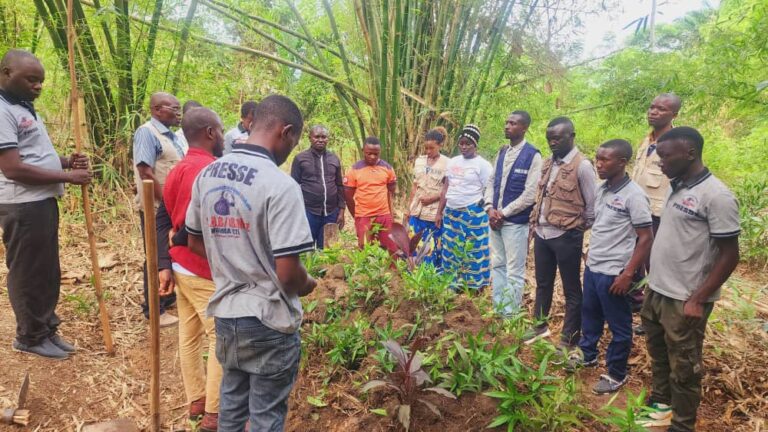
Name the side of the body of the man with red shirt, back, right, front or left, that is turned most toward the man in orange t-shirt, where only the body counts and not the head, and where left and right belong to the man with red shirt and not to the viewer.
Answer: front

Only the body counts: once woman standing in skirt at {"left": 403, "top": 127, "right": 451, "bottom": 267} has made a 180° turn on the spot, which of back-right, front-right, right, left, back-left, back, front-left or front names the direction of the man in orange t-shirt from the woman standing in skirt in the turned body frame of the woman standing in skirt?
left

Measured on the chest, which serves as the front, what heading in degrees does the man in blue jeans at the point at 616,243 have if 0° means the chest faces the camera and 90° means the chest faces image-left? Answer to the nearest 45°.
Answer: approximately 45°

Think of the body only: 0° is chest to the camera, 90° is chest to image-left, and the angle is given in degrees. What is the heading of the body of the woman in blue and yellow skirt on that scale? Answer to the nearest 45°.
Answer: approximately 45°

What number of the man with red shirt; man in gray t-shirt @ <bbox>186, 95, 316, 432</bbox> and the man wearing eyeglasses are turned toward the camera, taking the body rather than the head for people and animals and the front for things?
0

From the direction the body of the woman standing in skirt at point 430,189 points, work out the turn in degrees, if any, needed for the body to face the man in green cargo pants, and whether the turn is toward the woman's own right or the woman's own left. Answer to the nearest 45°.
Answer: approximately 45° to the woman's own left

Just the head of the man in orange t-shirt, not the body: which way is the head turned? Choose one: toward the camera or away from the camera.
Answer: toward the camera

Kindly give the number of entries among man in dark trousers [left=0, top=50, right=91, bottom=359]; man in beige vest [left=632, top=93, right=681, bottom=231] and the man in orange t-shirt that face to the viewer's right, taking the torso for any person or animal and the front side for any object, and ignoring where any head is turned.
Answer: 1

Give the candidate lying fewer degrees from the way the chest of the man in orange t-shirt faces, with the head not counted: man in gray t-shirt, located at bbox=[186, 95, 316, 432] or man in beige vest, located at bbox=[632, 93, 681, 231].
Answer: the man in gray t-shirt

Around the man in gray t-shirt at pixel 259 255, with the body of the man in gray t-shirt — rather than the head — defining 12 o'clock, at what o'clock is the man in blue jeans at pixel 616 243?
The man in blue jeans is roughly at 1 o'clock from the man in gray t-shirt.

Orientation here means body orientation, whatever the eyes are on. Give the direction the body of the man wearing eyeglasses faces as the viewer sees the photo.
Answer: to the viewer's right

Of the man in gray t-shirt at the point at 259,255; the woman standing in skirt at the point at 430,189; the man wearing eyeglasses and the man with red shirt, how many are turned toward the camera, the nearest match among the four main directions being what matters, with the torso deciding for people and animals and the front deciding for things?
1

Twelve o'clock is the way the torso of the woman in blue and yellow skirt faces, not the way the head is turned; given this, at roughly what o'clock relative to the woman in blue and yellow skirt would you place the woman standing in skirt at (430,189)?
The woman standing in skirt is roughly at 3 o'clock from the woman in blue and yellow skirt.

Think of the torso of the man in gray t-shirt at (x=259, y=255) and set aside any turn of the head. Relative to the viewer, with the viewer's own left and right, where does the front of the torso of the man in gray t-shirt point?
facing away from the viewer and to the right of the viewer

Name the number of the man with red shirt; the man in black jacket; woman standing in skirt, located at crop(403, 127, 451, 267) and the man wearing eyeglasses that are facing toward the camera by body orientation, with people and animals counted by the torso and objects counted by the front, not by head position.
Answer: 2

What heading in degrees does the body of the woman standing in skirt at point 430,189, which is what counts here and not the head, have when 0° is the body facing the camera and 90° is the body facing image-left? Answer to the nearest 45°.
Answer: approximately 0°

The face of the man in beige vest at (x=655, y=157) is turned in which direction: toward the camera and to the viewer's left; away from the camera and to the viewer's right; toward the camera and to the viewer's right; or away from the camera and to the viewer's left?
toward the camera and to the viewer's left
